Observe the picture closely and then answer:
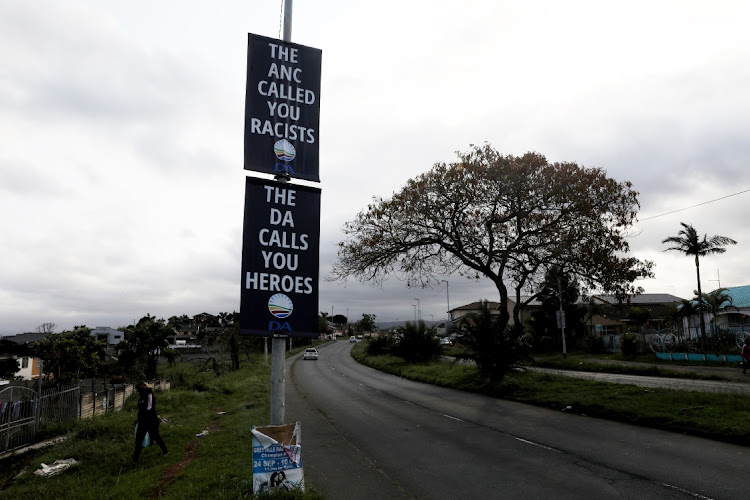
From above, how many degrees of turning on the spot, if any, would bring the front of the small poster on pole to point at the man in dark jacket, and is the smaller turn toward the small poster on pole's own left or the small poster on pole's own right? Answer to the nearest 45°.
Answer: approximately 135° to the small poster on pole's own right

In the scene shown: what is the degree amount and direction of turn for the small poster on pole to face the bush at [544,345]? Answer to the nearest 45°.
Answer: approximately 135° to its left

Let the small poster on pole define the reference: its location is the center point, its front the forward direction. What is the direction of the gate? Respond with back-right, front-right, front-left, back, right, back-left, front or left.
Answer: back-right

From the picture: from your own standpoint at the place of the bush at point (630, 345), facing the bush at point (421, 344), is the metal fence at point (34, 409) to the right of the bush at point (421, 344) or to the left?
left

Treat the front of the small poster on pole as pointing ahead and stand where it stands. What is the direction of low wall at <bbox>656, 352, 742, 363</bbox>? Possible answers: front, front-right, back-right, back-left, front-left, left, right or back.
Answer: back-left

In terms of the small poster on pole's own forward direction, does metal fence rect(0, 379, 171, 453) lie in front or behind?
behind

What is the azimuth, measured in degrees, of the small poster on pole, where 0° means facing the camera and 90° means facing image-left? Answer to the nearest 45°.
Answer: approximately 0°

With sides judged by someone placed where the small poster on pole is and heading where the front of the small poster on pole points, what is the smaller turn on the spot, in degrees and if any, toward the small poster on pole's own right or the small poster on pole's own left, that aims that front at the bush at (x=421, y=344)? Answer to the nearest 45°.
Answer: approximately 180°

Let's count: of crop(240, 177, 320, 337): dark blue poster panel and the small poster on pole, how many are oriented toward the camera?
2
